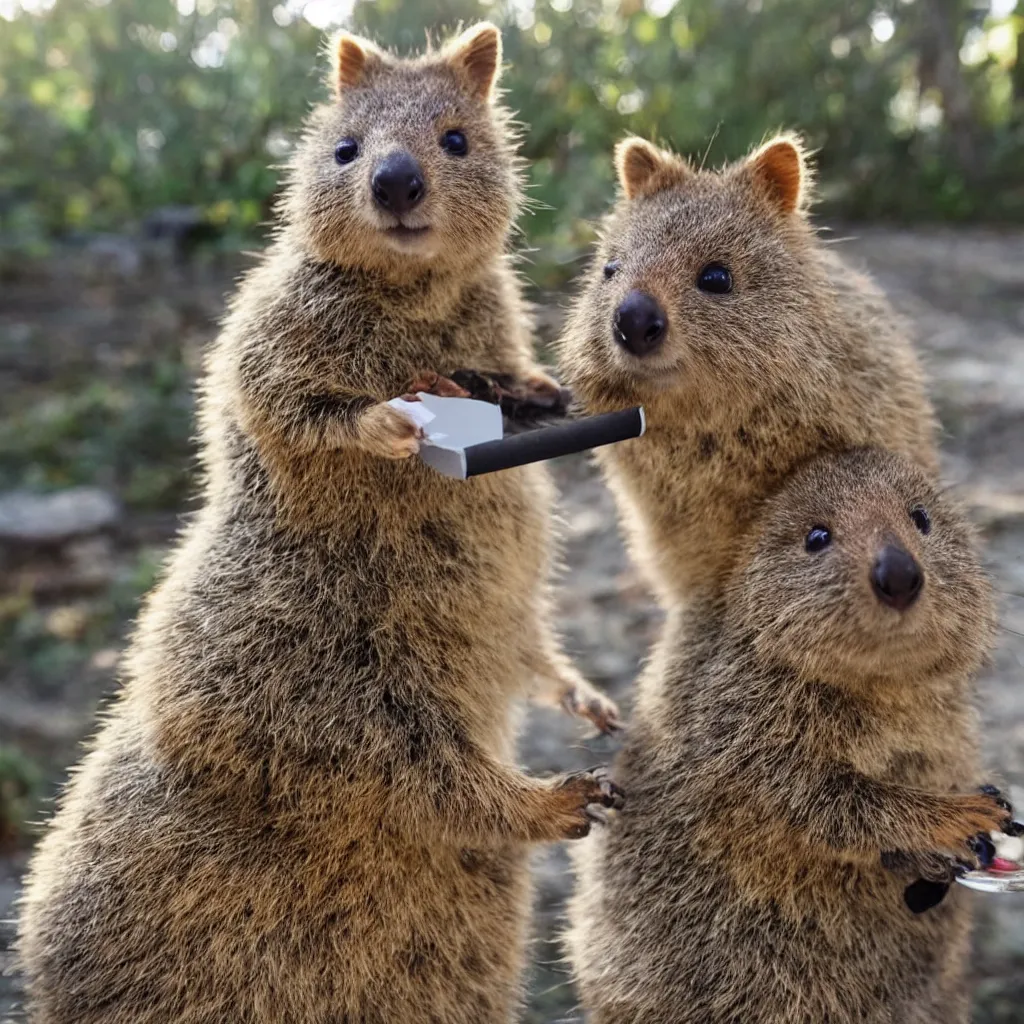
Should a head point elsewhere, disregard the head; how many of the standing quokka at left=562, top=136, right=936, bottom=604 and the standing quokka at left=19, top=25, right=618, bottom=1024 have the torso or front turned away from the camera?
0

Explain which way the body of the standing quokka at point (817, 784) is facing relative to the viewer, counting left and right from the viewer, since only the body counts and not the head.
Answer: facing the viewer and to the right of the viewer

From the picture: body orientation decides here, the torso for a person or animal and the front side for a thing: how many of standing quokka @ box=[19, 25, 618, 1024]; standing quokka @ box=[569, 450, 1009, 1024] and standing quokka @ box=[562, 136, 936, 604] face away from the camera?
0

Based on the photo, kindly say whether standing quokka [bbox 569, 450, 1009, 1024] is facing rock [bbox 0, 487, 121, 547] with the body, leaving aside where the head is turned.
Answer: no

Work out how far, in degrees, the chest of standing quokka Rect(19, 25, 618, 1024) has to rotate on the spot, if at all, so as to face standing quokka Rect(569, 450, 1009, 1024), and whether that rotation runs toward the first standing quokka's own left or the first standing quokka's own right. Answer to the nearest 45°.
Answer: approximately 45° to the first standing quokka's own left

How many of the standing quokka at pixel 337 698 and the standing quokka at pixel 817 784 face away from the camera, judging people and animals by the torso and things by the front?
0
